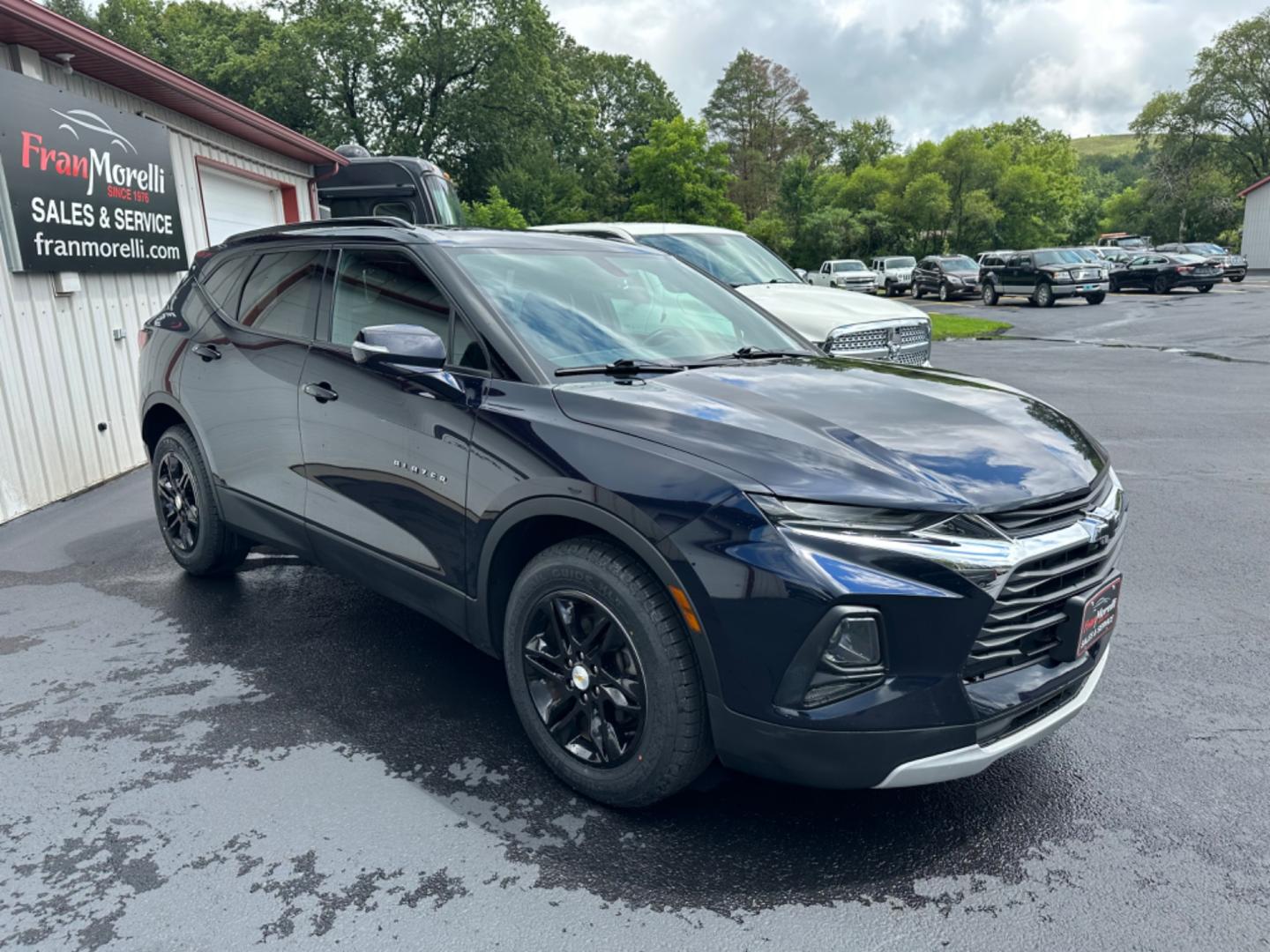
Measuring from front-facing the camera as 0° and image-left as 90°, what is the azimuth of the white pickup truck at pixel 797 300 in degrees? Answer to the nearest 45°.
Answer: approximately 315°

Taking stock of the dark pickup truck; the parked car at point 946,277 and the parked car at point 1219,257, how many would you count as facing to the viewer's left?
0

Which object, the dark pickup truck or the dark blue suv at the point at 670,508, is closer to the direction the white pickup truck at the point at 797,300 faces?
the dark blue suv

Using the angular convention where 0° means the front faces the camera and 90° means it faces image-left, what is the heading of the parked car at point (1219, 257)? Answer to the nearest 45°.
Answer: approximately 315°

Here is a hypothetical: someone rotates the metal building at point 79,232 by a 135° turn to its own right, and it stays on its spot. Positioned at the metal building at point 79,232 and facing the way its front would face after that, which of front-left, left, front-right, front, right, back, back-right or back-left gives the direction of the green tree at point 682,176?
back-right

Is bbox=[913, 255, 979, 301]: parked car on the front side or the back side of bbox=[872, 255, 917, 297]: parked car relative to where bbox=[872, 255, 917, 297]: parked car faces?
on the front side

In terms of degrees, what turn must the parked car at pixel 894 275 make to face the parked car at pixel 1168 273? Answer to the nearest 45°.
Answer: approximately 45° to its left

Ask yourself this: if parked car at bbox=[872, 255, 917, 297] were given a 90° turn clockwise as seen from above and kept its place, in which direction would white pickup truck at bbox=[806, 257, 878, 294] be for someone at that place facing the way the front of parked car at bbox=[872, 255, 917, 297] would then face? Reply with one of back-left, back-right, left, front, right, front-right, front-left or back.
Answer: front

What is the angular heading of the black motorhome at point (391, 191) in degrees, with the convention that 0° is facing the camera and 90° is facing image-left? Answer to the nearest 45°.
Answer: approximately 315°

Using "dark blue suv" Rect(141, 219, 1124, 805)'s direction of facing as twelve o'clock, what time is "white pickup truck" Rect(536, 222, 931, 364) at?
The white pickup truck is roughly at 8 o'clock from the dark blue suv.

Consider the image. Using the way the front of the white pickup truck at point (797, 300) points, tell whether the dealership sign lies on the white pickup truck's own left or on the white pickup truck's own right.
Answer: on the white pickup truck's own right

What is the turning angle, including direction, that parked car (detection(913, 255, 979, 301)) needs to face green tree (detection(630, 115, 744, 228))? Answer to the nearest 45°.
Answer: approximately 180°

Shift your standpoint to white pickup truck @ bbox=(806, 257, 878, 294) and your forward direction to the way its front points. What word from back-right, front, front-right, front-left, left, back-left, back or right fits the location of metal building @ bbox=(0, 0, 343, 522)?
front-right
